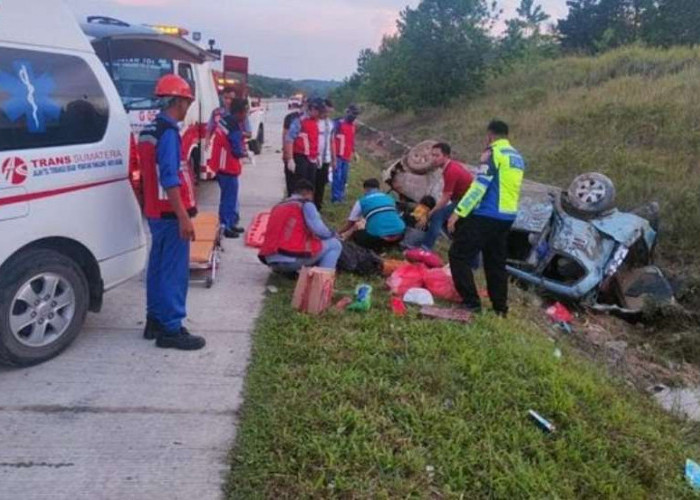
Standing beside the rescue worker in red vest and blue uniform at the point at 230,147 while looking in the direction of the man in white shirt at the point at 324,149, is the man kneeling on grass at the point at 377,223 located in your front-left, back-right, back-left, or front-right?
front-right

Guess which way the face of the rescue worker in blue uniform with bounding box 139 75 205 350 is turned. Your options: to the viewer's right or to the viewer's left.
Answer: to the viewer's right

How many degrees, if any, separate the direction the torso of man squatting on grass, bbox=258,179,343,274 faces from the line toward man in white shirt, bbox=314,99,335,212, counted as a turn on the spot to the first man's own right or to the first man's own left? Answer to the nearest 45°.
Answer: approximately 45° to the first man's own left

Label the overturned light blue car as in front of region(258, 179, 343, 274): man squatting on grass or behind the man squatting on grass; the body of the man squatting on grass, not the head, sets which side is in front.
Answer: in front

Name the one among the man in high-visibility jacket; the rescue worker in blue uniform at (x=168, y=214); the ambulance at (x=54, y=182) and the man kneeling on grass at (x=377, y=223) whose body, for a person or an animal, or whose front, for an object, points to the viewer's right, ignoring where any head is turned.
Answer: the rescue worker in blue uniform

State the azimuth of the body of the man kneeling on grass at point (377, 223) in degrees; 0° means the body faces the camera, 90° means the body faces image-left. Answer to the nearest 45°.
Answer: approximately 135°

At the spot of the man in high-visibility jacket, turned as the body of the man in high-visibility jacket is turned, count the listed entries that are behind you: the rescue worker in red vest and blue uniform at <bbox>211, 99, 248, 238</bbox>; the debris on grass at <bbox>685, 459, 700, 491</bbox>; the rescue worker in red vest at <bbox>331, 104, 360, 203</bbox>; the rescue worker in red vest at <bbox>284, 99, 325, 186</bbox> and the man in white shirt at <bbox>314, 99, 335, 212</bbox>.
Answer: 1

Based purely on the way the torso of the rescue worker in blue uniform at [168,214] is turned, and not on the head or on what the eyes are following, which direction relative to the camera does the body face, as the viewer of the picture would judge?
to the viewer's right

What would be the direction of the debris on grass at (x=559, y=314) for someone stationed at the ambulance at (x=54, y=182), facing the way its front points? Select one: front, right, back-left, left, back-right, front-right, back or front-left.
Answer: back-left

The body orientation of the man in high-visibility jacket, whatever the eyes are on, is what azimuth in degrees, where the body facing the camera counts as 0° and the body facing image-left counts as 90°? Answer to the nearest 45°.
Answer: approximately 135°

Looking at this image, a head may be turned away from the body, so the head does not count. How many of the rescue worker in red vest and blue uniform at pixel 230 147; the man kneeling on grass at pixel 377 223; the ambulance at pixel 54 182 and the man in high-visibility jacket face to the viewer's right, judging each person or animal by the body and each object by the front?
1

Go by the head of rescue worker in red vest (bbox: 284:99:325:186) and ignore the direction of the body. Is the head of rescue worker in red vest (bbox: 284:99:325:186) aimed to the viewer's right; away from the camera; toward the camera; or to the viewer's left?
toward the camera

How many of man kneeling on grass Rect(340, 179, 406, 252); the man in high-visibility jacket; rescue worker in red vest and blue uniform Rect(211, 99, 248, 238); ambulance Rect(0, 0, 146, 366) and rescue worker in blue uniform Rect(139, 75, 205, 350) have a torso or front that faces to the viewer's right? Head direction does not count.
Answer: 2

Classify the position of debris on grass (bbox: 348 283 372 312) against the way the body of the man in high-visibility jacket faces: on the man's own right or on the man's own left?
on the man's own left

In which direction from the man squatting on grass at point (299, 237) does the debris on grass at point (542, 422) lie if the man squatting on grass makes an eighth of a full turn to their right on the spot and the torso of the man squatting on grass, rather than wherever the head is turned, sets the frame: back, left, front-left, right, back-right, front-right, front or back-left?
front-right

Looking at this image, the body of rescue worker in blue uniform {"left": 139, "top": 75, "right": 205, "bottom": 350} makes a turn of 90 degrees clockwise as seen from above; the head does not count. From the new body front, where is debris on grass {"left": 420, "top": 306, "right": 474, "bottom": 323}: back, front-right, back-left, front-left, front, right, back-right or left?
left
